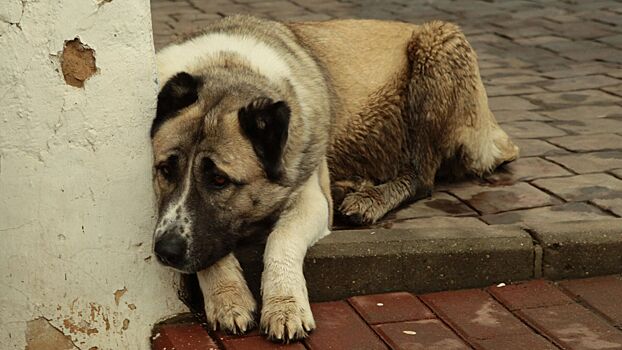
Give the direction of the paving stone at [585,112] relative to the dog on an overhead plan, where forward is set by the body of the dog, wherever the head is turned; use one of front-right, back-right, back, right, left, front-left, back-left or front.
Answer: back

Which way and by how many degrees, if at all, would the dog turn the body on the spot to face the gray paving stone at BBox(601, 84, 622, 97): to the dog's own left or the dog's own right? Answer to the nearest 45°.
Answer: approximately 180°

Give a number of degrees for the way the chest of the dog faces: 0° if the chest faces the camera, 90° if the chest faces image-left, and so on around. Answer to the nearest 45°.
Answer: approximately 45°

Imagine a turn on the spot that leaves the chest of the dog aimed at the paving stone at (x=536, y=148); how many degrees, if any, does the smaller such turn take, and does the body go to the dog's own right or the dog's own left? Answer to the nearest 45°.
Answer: approximately 180°

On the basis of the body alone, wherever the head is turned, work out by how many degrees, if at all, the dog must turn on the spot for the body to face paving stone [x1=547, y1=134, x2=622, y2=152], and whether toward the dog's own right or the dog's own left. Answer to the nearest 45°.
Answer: approximately 180°

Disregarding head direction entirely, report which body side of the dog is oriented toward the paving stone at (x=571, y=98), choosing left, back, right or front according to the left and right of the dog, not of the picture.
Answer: back

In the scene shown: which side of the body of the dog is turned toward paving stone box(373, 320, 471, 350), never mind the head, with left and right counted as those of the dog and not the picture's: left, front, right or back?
left

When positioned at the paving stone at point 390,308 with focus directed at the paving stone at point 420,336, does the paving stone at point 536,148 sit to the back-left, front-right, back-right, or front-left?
back-left

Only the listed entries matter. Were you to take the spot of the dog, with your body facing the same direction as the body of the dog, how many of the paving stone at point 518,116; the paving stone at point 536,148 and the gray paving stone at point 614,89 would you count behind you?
3

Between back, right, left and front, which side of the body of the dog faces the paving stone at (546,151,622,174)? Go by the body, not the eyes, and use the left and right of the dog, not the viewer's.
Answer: back
